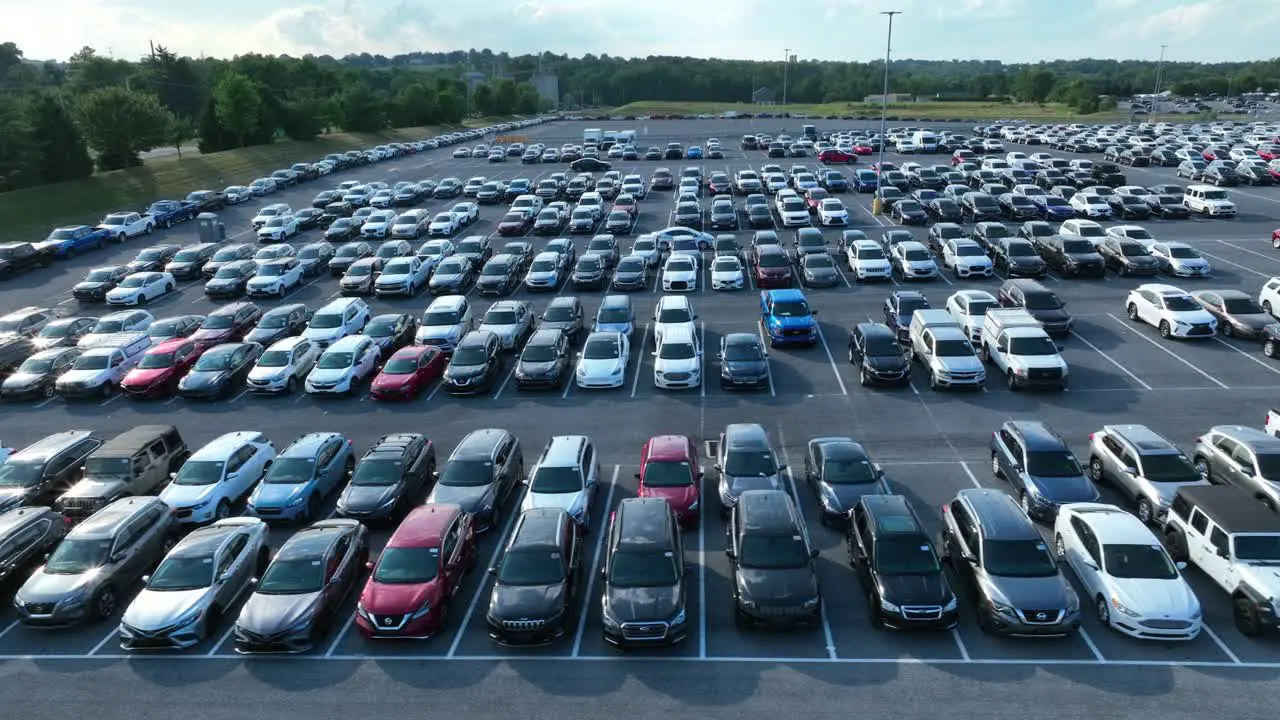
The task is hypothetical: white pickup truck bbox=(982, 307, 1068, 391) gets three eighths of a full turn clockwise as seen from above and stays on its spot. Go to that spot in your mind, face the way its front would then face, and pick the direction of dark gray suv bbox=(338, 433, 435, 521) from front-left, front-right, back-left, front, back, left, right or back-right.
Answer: front-left

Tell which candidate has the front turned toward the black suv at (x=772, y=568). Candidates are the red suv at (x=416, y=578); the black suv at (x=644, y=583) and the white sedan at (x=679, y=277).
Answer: the white sedan

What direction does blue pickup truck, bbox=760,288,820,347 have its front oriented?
toward the camera

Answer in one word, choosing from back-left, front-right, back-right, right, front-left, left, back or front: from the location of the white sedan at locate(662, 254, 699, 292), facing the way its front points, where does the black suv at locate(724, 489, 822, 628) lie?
front

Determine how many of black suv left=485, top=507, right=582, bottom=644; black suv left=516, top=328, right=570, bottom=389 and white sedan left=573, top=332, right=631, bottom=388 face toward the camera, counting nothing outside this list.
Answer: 3

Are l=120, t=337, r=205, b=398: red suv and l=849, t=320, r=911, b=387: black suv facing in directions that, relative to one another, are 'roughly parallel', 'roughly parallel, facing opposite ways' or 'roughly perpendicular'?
roughly parallel

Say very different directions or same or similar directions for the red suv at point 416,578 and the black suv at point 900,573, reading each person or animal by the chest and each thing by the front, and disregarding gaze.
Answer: same or similar directions

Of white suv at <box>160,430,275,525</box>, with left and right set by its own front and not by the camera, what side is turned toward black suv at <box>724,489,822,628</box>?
left

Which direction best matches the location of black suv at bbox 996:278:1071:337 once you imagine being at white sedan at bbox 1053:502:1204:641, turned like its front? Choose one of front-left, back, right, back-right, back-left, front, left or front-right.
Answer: back-left

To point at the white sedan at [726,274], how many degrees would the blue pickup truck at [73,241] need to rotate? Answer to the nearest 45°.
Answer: approximately 90° to its left

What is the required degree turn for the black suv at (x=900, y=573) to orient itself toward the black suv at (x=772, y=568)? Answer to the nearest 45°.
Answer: approximately 90° to its right

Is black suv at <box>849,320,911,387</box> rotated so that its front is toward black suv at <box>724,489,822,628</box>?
yes

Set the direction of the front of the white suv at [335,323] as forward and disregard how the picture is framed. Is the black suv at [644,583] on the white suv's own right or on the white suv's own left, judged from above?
on the white suv's own left

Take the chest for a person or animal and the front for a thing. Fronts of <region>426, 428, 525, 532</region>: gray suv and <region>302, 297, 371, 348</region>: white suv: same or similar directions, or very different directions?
same or similar directions

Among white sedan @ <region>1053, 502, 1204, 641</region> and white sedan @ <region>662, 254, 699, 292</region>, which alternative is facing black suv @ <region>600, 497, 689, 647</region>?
white sedan @ <region>662, 254, 699, 292</region>

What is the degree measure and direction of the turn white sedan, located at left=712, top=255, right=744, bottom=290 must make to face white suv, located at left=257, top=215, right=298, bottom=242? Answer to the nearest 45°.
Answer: approximately 135° to its right

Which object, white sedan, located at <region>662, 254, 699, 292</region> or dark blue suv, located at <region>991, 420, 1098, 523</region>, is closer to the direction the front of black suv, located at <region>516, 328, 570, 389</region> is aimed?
the dark blue suv

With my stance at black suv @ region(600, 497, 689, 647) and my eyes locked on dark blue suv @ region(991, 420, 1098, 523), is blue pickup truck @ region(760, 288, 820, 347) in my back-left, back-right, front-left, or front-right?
front-left
